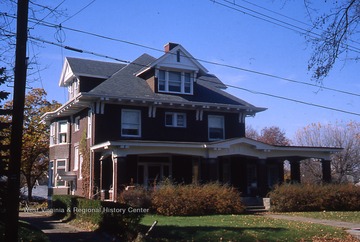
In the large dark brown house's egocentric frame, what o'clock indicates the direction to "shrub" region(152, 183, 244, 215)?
The shrub is roughly at 1 o'clock from the large dark brown house.

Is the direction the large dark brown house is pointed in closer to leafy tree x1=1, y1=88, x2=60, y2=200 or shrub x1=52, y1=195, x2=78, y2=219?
the shrub

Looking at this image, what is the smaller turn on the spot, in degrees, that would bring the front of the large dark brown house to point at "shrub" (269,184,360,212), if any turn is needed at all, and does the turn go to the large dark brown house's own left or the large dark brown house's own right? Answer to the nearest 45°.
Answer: approximately 45° to the large dark brown house's own left

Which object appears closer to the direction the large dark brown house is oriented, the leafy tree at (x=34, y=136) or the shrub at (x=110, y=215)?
the shrub

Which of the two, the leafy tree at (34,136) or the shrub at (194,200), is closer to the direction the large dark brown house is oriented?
the shrub

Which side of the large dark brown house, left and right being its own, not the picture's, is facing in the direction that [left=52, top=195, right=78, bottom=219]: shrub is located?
right

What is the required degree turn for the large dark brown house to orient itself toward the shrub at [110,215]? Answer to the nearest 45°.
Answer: approximately 45° to its right
